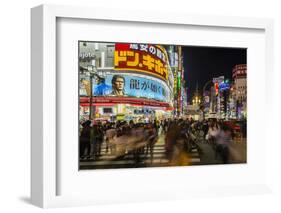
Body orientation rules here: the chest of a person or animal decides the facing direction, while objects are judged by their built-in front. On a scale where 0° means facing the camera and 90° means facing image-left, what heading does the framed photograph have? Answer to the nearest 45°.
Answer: approximately 315°
